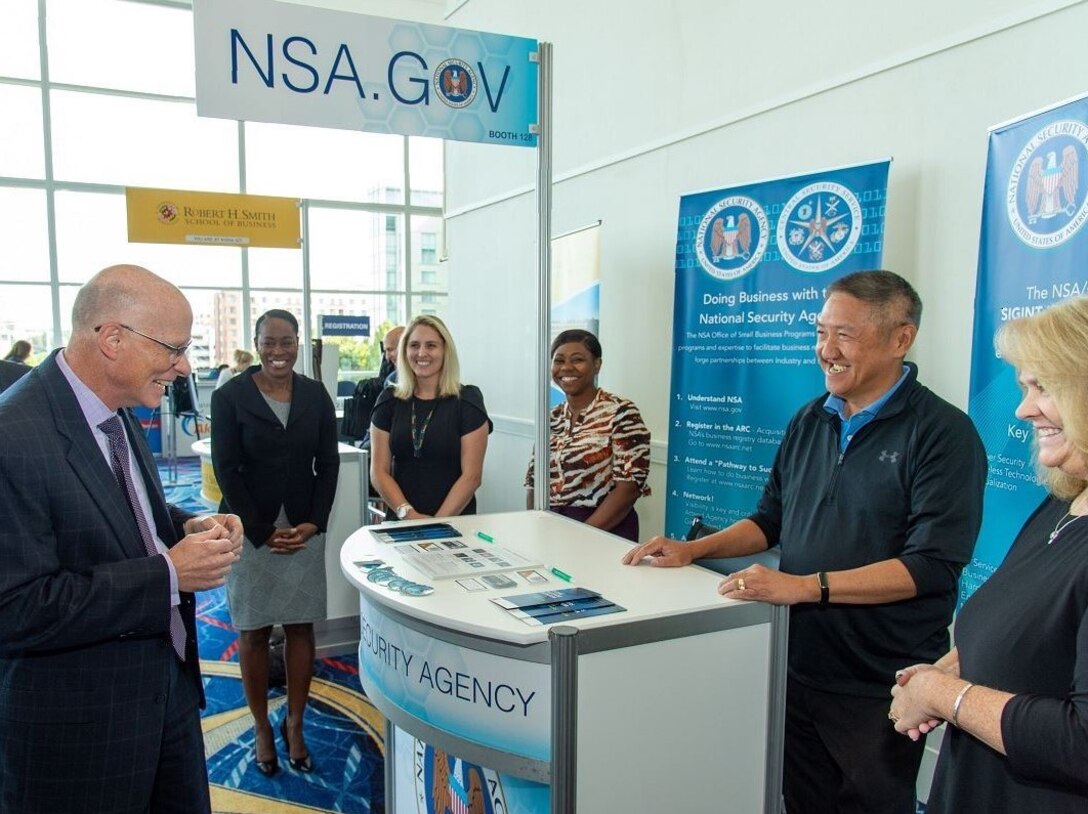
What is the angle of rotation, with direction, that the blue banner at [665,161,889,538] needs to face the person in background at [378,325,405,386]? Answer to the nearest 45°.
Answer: approximately 90° to its right

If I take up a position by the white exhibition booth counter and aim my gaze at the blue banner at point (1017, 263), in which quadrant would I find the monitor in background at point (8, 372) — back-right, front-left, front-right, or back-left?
back-left

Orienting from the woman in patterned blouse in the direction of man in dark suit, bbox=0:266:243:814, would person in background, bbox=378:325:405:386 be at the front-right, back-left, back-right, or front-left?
back-right

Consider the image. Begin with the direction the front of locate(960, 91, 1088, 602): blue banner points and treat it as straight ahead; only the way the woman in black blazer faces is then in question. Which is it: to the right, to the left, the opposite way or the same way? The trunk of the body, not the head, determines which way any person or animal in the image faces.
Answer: to the left

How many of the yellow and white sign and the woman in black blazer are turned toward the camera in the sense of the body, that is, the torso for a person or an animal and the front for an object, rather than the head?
2

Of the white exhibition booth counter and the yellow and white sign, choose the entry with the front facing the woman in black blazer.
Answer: the yellow and white sign

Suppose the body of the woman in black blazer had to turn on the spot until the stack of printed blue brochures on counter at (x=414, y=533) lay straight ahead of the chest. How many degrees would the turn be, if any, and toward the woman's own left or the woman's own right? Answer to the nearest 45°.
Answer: approximately 45° to the woman's own left

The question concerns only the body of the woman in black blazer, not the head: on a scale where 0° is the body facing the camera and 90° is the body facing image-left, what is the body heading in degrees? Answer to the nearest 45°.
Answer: approximately 0°

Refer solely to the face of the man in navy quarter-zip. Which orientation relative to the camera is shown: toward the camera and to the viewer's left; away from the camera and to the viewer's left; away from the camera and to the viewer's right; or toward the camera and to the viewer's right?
toward the camera and to the viewer's left

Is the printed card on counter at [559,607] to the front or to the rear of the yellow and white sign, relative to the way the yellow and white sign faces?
to the front

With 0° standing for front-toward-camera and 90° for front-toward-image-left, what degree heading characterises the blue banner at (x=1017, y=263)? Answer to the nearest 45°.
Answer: approximately 45°

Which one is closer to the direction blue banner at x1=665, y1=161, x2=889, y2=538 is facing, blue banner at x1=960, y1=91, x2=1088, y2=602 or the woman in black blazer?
the woman in black blazer

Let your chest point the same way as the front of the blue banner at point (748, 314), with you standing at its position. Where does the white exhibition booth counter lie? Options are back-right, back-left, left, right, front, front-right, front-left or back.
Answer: front-left

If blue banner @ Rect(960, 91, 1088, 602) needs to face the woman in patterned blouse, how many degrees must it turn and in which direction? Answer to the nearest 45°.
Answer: approximately 45° to its right
